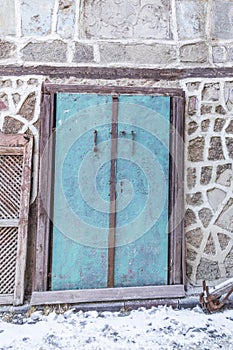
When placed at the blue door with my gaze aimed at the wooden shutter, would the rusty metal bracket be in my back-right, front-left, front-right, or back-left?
back-left

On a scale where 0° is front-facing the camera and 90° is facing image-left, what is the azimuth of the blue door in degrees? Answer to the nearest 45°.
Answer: approximately 0°

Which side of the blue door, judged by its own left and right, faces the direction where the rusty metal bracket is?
left

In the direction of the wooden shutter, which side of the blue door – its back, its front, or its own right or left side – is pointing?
right

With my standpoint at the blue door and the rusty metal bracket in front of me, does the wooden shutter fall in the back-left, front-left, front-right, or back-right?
back-right
